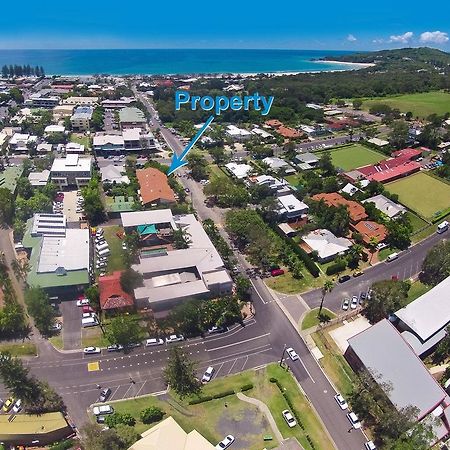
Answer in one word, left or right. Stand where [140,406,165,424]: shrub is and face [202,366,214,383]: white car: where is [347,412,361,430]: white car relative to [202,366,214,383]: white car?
right

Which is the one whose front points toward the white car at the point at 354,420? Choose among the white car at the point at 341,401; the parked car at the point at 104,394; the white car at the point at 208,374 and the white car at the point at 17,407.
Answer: the white car at the point at 341,401

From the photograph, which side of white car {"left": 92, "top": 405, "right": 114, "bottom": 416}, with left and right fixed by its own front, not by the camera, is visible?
left

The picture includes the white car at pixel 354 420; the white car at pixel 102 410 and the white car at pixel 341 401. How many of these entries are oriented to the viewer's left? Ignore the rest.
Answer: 1

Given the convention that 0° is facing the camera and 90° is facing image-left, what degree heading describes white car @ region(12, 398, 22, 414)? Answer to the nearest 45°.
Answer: approximately 45°

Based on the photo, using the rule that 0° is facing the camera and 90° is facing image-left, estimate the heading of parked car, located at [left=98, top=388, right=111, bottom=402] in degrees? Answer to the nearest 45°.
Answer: approximately 45°

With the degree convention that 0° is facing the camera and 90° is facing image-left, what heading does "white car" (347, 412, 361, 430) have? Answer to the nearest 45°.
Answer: approximately 315°

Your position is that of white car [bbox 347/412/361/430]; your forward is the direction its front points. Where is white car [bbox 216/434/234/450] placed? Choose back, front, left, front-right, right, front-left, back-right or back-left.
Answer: right

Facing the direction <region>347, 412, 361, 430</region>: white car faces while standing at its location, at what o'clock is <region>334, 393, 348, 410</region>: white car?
<region>334, 393, 348, 410</region>: white car is roughly at 6 o'clock from <region>347, 412, 361, 430</region>: white car.

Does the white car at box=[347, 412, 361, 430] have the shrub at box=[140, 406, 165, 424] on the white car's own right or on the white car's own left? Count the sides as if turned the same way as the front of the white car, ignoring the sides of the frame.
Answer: on the white car's own right

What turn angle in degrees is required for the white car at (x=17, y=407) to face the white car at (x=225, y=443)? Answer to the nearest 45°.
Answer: approximately 90° to its left
